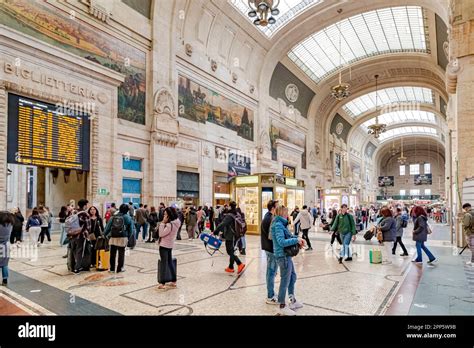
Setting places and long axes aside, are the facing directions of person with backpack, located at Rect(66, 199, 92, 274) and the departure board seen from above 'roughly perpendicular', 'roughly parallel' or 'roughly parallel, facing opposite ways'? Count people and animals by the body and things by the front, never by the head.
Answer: roughly perpendicular

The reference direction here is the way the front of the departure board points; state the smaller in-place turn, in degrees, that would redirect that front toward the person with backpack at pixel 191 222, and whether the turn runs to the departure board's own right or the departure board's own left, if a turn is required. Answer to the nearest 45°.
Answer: approximately 45° to the departure board's own left

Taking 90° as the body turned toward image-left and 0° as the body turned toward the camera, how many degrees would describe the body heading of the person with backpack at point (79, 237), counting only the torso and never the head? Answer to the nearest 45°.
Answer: approximately 225°

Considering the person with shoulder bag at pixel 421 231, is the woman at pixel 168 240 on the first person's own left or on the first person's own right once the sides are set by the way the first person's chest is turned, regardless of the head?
on the first person's own left

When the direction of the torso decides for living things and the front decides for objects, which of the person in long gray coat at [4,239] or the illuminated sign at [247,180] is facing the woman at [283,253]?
the illuminated sign

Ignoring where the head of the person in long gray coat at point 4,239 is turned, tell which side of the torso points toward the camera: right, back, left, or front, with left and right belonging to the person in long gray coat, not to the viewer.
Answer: back
